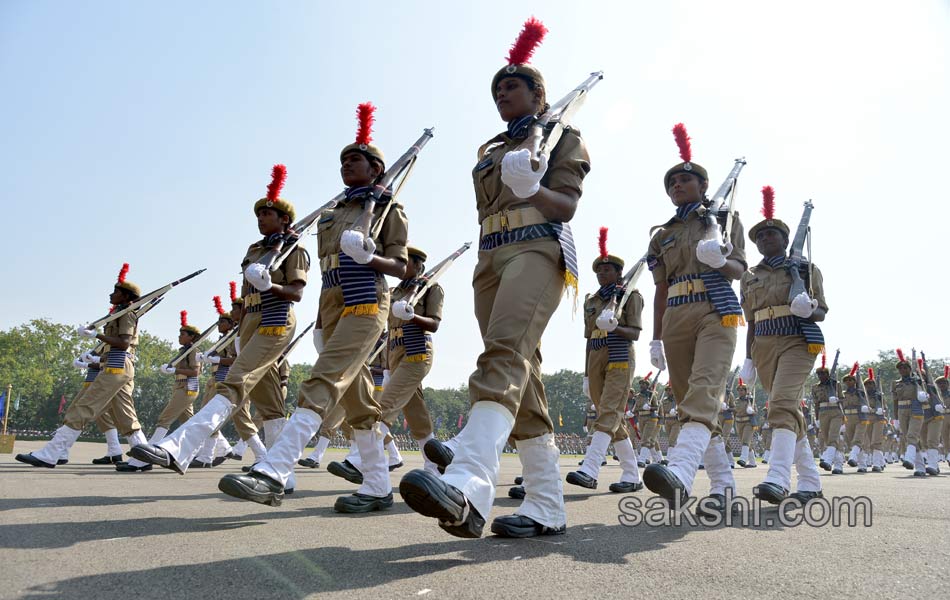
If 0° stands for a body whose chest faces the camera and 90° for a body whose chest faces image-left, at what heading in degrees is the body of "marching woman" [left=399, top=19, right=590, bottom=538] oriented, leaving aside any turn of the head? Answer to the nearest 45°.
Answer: approximately 45°

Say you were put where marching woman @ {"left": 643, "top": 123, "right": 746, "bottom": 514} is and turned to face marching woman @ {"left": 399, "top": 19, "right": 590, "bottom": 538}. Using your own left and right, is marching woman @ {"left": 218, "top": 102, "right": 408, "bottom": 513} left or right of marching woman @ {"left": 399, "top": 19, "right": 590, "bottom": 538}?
right

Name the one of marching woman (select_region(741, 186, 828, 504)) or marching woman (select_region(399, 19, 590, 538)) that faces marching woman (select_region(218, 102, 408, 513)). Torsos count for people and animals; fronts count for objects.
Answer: marching woman (select_region(741, 186, 828, 504))

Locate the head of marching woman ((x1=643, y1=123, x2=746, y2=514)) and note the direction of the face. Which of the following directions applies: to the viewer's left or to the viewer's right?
to the viewer's left

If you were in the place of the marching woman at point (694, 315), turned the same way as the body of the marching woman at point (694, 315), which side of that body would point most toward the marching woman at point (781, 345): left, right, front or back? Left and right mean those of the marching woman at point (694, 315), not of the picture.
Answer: back

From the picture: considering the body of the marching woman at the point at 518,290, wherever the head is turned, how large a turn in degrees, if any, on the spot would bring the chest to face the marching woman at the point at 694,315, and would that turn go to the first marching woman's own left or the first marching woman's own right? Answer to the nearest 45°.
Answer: approximately 180°

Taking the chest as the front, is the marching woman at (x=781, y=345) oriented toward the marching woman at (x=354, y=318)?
yes

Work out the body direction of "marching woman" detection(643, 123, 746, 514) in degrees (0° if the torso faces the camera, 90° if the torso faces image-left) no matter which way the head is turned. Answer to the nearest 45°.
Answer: approximately 45°
